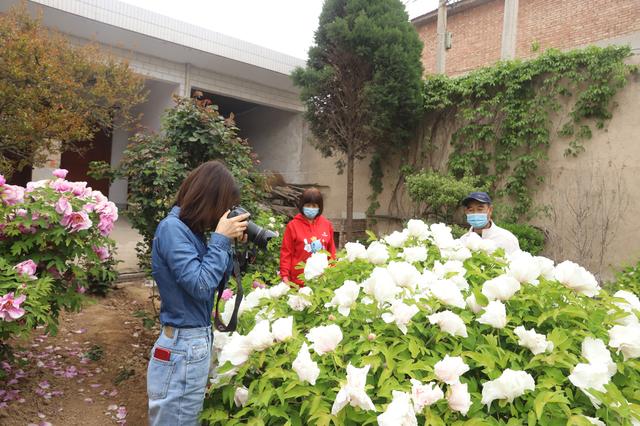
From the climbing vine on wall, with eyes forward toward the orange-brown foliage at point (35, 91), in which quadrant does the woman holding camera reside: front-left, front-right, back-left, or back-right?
front-left

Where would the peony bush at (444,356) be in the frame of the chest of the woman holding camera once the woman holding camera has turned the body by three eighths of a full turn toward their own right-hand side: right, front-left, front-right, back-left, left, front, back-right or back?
left

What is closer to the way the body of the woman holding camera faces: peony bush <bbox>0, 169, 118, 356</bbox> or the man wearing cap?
the man wearing cap

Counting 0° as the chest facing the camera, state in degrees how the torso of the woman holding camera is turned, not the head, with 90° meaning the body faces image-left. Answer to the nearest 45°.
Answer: approximately 270°

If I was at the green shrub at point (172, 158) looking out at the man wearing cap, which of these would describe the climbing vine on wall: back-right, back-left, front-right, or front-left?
front-left

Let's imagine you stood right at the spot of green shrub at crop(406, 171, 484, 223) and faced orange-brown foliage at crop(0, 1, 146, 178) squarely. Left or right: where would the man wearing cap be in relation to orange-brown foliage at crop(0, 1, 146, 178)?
left

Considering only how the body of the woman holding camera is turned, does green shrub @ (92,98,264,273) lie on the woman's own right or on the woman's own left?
on the woman's own left

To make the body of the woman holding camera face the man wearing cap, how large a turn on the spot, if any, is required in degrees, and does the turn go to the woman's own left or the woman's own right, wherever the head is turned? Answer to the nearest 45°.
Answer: approximately 45° to the woman's own left

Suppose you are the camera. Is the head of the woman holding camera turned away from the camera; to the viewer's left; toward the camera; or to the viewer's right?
to the viewer's right

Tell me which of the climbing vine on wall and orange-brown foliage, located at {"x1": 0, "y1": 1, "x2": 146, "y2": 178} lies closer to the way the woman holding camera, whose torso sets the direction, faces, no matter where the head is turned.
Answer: the climbing vine on wall

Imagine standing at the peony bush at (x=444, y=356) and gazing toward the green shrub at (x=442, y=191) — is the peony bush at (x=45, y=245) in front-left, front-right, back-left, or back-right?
front-left
